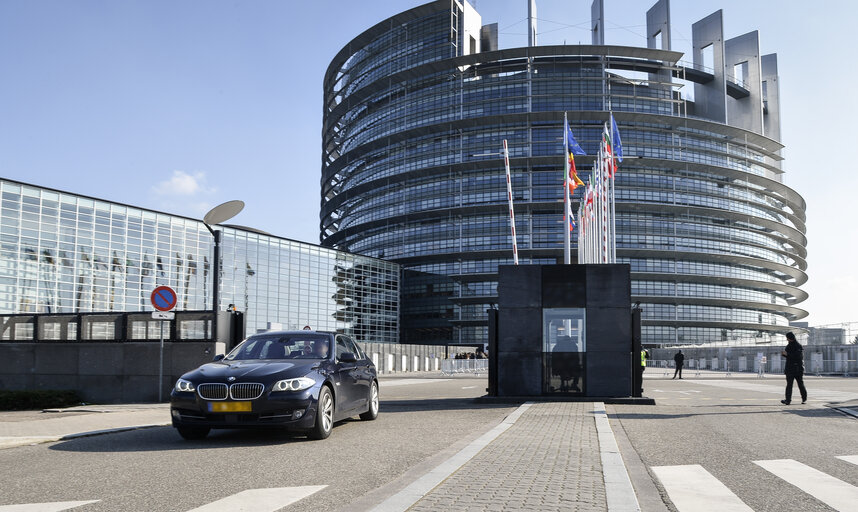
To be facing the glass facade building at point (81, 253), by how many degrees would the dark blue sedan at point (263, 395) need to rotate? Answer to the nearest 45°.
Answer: approximately 135° to its right

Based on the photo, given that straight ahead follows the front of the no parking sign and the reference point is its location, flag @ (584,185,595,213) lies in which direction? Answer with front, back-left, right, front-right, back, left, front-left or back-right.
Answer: back-left

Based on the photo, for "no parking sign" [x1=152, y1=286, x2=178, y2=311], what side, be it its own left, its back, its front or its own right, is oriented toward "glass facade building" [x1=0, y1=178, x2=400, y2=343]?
back

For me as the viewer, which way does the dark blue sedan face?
facing the viewer and to the left of the viewer

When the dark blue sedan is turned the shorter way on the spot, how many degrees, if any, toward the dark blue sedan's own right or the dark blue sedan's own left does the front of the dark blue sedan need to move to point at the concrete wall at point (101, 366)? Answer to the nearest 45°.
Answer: approximately 135° to the dark blue sedan's own right

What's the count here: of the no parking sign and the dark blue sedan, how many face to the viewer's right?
0

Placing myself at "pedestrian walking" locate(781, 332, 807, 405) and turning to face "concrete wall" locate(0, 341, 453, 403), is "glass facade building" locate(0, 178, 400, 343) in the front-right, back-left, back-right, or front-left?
front-right

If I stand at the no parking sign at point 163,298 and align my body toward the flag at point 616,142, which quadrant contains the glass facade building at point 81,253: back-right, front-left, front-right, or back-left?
front-left

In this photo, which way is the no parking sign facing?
toward the camera

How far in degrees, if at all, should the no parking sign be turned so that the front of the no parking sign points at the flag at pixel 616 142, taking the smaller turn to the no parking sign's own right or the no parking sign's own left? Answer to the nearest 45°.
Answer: approximately 135° to the no parking sign's own left
